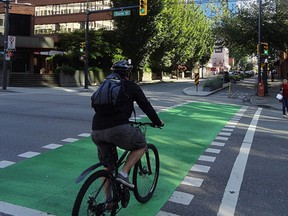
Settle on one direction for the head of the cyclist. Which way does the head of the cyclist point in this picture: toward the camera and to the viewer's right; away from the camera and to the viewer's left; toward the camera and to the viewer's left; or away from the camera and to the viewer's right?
away from the camera and to the viewer's right

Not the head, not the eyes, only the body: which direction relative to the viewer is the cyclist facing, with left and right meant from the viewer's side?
facing away from the viewer and to the right of the viewer

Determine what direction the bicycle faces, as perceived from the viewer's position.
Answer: facing away from the viewer and to the right of the viewer
